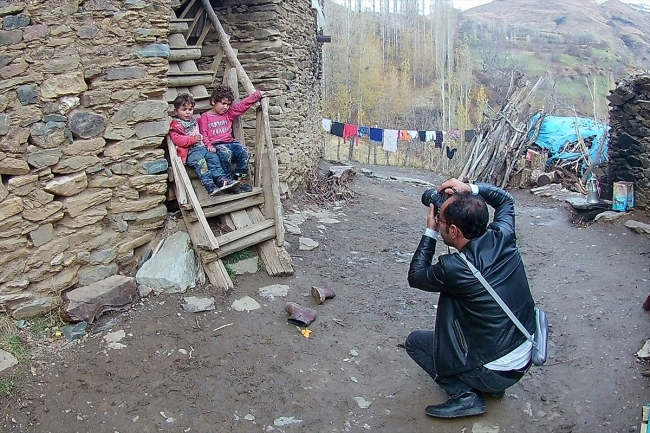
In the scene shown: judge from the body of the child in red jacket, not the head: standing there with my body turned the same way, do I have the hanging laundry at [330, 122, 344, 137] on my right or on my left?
on my left

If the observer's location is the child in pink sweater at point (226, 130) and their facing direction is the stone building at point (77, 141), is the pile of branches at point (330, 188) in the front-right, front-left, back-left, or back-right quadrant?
back-right

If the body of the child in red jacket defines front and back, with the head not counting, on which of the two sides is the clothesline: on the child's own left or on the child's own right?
on the child's own left

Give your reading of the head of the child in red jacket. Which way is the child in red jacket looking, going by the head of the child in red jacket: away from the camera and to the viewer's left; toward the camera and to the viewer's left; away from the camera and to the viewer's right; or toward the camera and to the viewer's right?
toward the camera and to the viewer's right

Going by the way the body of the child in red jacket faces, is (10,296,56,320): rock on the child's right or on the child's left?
on the child's right

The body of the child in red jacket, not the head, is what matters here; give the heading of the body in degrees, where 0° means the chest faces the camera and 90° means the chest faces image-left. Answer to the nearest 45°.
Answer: approximately 315°

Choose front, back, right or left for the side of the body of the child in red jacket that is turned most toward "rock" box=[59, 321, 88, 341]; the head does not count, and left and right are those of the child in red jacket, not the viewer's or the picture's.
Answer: right
